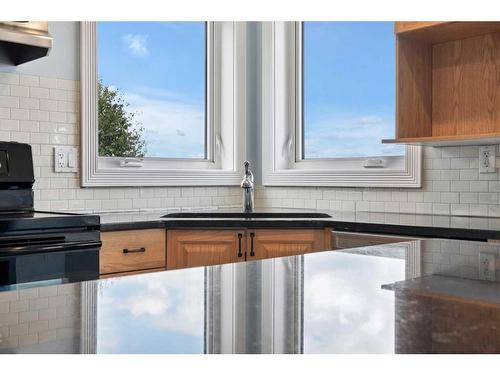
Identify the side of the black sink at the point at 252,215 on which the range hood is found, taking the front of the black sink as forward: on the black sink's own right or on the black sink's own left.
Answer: on the black sink's own right

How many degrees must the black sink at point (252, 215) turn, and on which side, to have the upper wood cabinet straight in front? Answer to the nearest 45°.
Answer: approximately 90° to its left

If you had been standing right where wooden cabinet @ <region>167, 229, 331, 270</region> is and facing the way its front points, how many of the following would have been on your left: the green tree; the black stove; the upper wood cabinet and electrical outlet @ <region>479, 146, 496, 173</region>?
2

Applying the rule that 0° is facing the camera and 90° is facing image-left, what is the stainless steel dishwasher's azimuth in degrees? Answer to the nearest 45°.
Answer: approximately 45°

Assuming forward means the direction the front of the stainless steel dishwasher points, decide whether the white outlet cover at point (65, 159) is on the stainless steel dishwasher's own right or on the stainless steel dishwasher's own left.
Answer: on the stainless steel dishwasher's own right

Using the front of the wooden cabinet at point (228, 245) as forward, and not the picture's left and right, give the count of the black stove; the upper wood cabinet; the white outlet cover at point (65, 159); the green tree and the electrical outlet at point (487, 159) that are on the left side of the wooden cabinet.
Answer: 2

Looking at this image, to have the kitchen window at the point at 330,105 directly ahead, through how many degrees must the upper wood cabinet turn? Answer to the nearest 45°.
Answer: approximately 90° to its right
